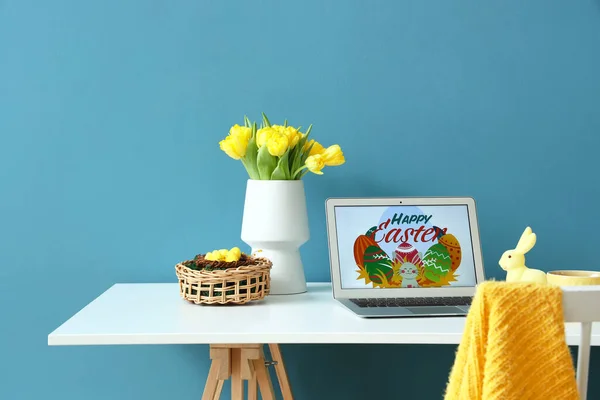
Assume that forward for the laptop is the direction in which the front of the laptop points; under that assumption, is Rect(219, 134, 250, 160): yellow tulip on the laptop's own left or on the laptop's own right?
on the laptop's own right

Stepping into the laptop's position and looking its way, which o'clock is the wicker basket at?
The wicker basket is roughly at 2 o'clock from the laptop.

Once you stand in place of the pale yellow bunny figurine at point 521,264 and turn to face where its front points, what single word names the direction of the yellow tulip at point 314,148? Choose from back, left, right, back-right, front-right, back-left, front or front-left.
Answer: front

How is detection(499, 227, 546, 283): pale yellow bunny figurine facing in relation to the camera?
to the viewer's left

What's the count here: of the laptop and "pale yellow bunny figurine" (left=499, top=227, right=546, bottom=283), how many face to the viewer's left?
1

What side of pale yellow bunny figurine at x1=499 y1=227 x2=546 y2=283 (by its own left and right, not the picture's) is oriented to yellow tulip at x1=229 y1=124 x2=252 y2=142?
front

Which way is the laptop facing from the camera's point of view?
toward the camera

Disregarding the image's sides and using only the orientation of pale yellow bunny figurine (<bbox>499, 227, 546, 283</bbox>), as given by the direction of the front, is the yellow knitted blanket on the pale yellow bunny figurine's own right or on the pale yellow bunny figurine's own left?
on the pale yellow bunny figurine's own left

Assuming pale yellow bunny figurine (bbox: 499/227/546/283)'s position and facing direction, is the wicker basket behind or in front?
in front

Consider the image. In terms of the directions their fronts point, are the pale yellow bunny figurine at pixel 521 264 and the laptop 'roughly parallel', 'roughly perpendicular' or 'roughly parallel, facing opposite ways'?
roughly perpendicular
